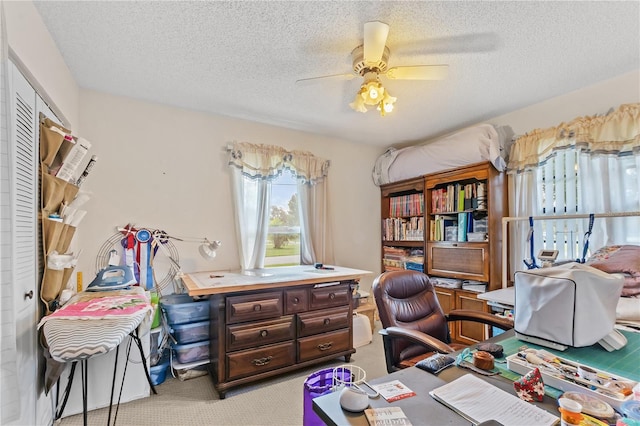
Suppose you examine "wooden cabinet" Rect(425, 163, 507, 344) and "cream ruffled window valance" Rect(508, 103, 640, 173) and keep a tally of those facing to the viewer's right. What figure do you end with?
0

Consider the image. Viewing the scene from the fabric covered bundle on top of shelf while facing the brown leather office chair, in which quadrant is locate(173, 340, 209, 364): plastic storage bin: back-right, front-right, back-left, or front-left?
front-right

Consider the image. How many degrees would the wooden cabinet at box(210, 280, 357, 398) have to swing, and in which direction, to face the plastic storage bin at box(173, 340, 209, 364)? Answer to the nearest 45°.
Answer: approximately 135° to its right

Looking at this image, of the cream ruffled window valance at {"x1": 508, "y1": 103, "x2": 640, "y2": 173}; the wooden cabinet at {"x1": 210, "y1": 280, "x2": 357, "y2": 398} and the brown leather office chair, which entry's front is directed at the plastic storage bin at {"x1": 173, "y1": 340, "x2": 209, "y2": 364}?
the cream ruffled window valance

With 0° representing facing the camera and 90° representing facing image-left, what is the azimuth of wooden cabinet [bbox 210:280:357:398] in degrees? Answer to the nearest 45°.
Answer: approximately 315°

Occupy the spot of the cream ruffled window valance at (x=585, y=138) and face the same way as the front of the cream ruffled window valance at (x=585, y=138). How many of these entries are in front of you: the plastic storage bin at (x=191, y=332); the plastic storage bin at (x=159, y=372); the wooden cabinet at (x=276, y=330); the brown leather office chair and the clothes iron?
5

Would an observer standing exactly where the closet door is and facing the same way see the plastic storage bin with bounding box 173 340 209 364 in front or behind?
in front

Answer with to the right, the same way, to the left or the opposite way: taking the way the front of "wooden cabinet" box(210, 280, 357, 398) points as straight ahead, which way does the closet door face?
to the left

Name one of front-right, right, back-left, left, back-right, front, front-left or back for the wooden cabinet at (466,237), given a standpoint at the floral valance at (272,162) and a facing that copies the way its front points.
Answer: front-left

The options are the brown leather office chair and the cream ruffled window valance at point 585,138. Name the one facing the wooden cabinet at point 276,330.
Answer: the cream ruffled window valance

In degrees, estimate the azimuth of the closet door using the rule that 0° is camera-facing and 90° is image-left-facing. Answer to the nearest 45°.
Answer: approximately 270°

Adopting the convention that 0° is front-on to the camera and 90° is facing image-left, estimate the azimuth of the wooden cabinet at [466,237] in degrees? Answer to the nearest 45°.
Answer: approximately 45°
